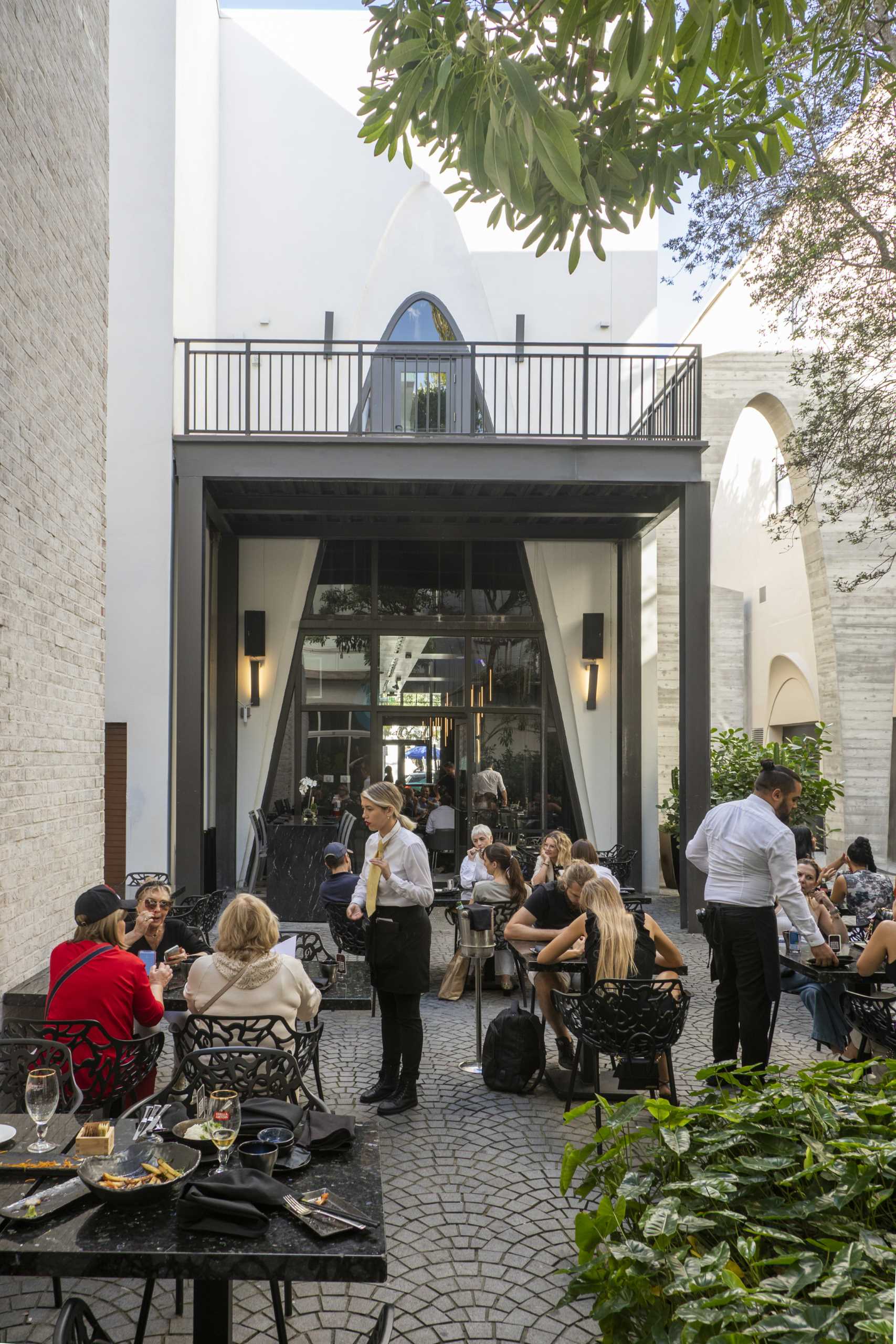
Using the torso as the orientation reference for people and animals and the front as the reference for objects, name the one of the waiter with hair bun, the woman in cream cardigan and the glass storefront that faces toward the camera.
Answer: the glass storefront

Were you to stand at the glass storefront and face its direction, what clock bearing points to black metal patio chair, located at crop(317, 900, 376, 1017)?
The black metal patio chair is roughly at 12 o'clock from the glass storefront.

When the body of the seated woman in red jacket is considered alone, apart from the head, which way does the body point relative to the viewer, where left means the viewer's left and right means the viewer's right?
facing away from the viewer and to the right of the viewer

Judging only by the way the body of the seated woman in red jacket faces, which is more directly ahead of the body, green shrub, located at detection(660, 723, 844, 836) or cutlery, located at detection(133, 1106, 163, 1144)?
the green shrub

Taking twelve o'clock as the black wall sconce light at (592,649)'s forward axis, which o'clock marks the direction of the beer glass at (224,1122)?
The beer glass is roughly at 12 o'clock from the black wall sconce light.

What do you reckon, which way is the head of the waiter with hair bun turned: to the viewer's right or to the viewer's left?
to the viewer's right

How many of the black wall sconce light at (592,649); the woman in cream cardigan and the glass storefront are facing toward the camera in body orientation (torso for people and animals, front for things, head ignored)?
2

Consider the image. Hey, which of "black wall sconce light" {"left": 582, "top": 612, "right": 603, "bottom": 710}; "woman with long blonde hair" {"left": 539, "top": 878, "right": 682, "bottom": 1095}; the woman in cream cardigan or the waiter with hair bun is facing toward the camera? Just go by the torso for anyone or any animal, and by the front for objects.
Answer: the black wall sconce light

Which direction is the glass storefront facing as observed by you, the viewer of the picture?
facing the viewer

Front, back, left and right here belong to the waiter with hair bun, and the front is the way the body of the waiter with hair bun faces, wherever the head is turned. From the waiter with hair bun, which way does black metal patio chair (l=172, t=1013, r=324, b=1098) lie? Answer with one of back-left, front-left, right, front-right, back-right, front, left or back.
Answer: back

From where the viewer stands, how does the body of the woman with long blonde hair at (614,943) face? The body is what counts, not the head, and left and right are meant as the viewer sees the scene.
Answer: facing away from the viewer

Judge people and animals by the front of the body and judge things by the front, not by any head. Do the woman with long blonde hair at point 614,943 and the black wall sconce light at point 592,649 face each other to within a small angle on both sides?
yes

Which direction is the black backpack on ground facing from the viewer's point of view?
toward the camera

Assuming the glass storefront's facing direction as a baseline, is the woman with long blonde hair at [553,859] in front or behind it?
in front

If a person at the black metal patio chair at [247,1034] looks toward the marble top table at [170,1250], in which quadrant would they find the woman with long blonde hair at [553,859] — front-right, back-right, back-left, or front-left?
back-left
